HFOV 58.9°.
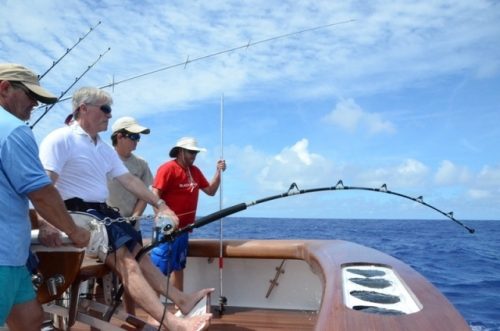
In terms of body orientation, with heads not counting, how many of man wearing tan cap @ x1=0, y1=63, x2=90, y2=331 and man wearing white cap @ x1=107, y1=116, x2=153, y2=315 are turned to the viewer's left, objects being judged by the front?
0

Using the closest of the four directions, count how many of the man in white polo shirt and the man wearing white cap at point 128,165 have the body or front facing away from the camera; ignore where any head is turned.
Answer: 0

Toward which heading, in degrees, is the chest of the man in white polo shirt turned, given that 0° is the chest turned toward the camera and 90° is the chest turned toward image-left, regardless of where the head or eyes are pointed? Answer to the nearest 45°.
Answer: approximately 315°

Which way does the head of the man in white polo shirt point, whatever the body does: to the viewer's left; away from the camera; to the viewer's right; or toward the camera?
to the viewer's right

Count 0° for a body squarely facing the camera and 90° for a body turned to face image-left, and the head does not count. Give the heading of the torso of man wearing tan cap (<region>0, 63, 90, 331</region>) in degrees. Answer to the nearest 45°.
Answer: approximately 270°

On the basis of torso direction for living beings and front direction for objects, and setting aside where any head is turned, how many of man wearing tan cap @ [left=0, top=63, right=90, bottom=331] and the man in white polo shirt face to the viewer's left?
0

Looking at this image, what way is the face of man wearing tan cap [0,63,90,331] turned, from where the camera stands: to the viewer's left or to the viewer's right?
to the viewer's right

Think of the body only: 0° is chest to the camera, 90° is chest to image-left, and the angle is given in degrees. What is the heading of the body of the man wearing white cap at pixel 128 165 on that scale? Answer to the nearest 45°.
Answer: approximately 315°
